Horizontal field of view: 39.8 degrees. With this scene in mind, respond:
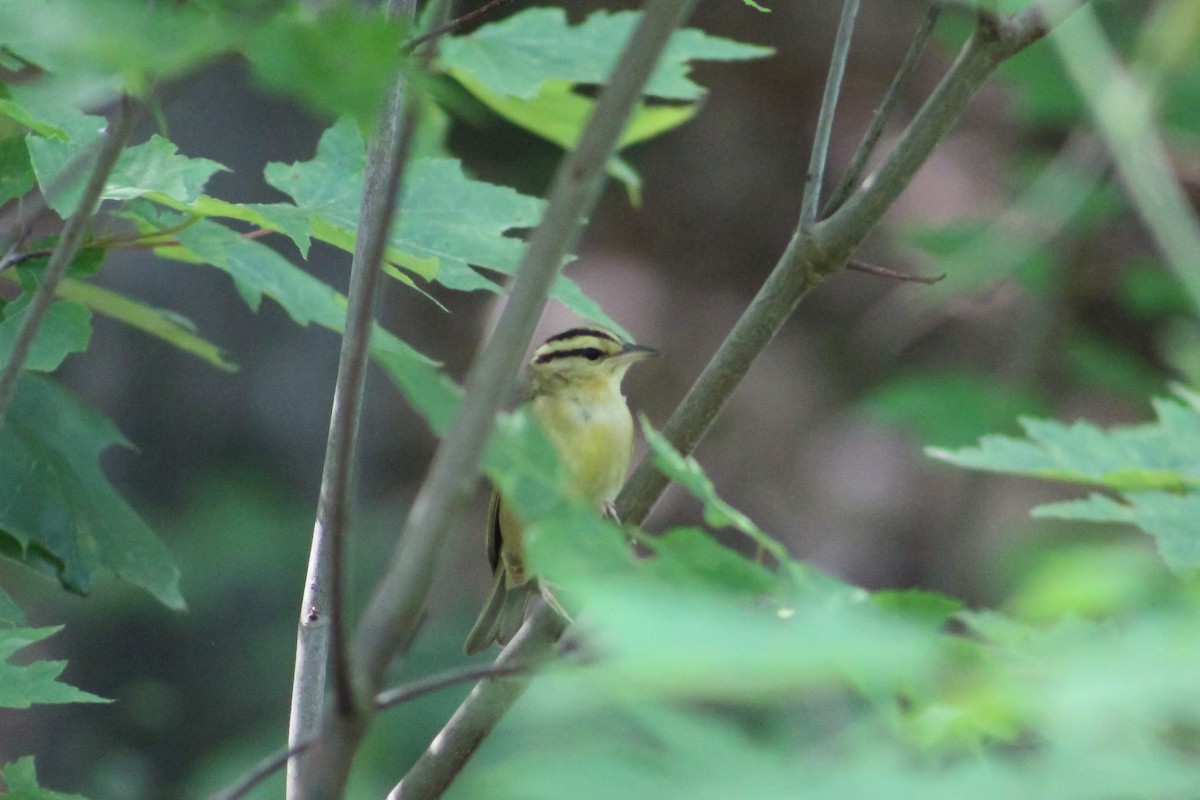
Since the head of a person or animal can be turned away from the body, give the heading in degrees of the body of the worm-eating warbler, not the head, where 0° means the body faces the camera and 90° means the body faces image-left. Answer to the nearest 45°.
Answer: approximately 315°

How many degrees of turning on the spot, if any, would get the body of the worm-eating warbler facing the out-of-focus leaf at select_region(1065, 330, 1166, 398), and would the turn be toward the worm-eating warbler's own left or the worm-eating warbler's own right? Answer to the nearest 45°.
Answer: approximately 90° to the worm-eating warbler's own left

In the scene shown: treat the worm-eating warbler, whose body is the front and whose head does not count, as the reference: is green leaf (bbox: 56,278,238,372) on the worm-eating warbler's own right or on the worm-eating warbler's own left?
on the worm-eating warbler's own right

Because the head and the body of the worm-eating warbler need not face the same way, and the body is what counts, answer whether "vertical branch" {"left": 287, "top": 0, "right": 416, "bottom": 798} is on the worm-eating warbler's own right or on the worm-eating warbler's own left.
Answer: on the worm-eating warbler's own right
